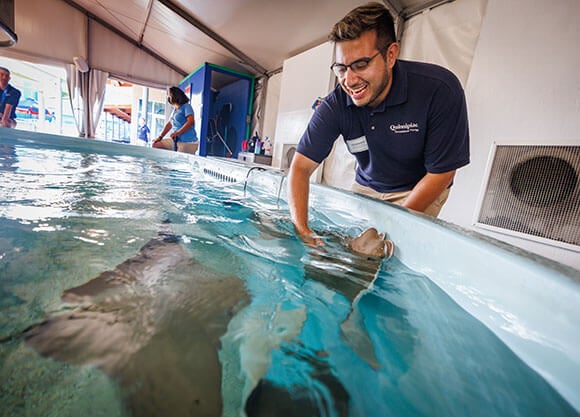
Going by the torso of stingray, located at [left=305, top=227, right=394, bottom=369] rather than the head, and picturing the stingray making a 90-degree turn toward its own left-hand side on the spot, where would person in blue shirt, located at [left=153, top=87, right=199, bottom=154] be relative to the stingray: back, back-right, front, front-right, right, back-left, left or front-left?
front-right

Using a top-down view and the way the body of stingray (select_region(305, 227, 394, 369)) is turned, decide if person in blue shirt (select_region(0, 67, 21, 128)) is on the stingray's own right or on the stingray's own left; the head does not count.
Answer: on the stingray's own left

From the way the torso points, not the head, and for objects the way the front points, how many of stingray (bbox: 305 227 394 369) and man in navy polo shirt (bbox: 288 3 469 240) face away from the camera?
1

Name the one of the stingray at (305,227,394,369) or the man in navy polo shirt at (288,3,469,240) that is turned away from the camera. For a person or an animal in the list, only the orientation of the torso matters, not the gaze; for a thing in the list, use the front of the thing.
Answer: the stingray

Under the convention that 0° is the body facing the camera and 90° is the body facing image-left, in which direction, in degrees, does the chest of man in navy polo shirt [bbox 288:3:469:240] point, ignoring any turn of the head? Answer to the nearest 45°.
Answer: approximately 45°

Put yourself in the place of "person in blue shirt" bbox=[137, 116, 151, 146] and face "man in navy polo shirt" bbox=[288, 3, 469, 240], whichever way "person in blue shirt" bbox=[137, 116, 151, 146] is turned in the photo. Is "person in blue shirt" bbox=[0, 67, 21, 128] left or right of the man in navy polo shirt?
right

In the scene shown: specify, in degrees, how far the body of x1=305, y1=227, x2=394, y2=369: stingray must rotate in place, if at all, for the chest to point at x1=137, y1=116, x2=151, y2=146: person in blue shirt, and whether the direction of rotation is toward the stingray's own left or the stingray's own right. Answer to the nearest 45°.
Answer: approximately 45° to the stingray's own left

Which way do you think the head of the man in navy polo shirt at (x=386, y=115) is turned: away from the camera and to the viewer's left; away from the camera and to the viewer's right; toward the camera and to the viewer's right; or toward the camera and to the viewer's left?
toward the camera and to the viewer's left

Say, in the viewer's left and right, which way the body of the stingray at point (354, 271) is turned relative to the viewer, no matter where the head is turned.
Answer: facing away from the viewer
